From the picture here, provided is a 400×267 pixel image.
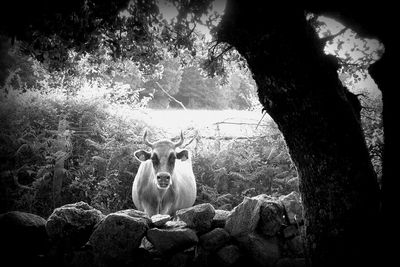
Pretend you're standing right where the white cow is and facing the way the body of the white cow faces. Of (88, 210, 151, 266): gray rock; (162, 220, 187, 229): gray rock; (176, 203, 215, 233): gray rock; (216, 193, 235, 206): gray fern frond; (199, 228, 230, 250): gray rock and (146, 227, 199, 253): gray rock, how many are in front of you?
5

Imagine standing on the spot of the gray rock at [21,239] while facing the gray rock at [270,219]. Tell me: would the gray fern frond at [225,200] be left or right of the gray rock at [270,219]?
left

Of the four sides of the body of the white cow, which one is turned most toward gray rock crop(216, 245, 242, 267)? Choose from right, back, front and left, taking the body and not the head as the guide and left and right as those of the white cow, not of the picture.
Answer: front

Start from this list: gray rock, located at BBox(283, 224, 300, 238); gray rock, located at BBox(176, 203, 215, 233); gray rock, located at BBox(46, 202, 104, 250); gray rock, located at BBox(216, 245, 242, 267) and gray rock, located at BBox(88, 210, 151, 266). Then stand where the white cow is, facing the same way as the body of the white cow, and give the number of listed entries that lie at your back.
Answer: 0

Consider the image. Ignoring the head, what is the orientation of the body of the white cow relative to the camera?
toward the camera

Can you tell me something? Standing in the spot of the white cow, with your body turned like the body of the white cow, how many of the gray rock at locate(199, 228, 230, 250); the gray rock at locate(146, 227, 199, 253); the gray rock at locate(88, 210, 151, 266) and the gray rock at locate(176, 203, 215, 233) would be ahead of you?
4

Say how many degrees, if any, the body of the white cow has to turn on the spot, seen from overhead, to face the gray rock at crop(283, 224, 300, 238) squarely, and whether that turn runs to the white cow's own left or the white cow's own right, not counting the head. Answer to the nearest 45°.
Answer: approximately 45° to the white cow's own left

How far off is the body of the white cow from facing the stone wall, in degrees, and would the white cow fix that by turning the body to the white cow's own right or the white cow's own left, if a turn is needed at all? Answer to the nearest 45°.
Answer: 0° — it already faces it

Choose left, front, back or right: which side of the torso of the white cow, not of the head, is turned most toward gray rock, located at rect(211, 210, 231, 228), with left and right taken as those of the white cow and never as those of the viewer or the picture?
front

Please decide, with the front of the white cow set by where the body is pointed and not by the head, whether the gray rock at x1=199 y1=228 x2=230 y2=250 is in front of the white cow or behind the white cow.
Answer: in front

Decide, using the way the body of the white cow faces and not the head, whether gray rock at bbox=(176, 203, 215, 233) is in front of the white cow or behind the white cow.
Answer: in front

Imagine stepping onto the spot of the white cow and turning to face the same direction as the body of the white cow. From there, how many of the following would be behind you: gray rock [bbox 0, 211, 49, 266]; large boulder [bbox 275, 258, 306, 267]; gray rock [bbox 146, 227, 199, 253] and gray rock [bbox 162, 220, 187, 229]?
0

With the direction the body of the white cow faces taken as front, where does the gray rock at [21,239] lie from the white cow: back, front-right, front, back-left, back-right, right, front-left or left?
front-right

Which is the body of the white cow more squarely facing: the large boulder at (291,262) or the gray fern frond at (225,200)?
the large boulder

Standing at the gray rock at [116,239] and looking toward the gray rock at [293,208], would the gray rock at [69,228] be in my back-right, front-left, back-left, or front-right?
back-left

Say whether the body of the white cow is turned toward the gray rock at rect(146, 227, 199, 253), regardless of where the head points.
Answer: yes
